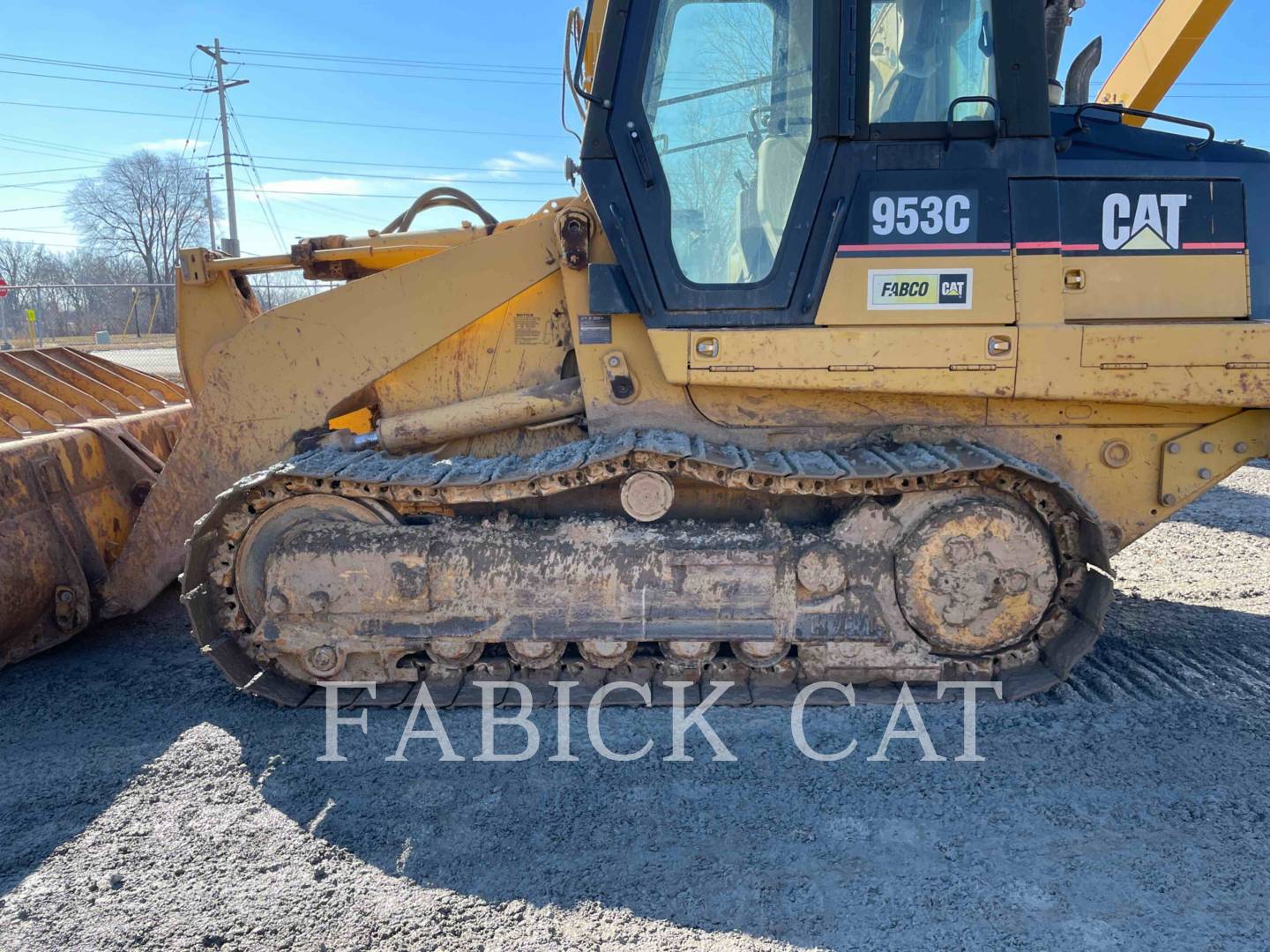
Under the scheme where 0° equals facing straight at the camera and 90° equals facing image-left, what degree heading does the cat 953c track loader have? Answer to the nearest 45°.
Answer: approximately 90°

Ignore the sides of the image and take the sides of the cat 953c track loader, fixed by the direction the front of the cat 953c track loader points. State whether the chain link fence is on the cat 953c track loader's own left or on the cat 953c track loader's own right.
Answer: on the cat 953c track loader's own right

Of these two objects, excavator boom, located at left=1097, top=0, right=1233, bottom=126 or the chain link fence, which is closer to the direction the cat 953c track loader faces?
the chain link fence

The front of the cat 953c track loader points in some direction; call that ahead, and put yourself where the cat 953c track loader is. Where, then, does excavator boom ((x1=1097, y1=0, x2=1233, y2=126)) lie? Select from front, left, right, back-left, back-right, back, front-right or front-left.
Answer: back-right
